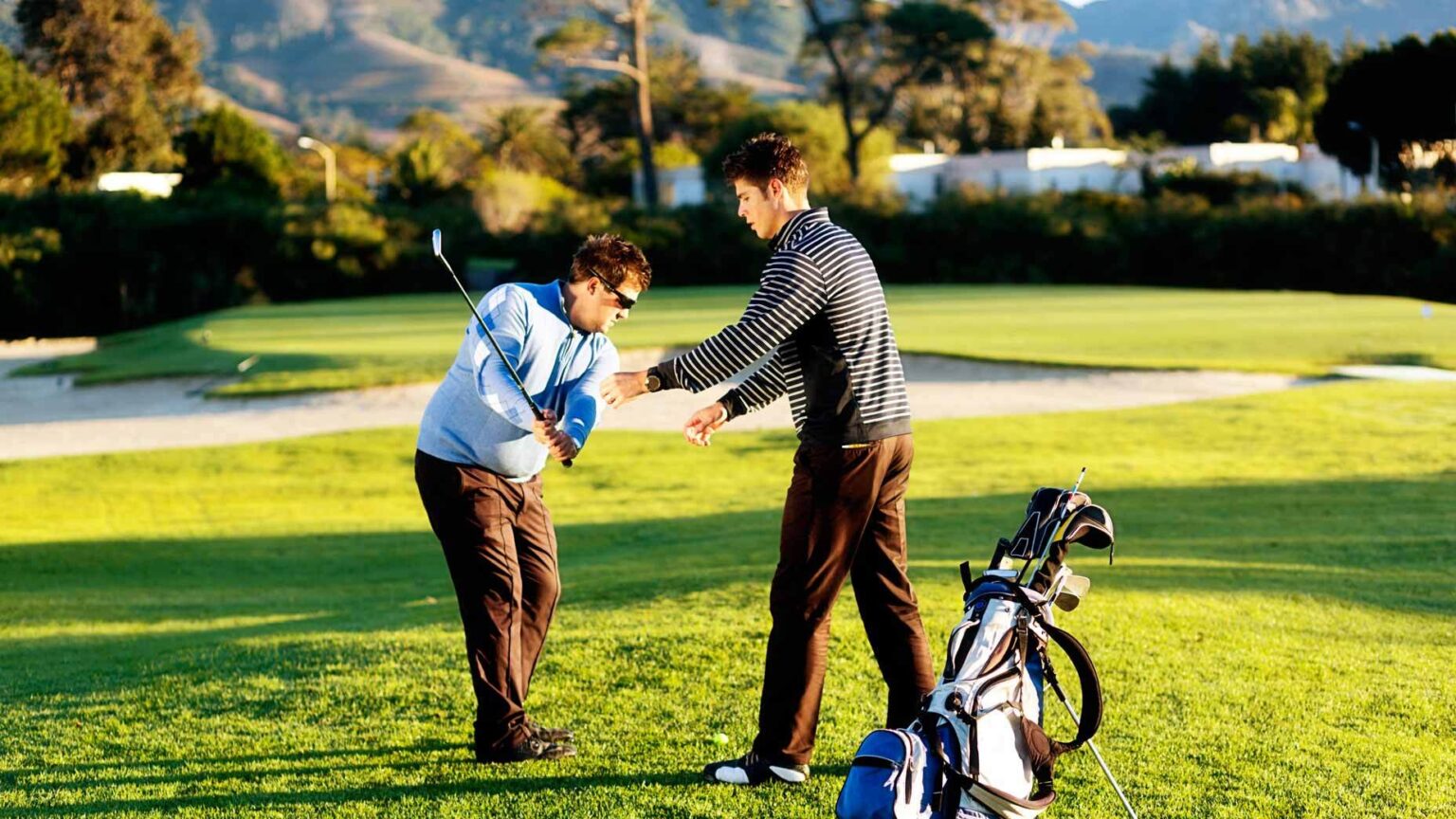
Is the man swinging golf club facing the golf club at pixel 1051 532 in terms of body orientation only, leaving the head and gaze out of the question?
yes

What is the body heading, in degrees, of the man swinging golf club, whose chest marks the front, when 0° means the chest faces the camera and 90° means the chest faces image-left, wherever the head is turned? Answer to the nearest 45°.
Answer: approximately 315°

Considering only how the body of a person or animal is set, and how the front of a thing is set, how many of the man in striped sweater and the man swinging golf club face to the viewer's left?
1

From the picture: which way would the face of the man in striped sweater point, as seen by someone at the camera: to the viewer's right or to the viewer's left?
to the viewer's left

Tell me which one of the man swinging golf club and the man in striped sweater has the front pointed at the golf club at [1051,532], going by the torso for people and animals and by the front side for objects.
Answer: the man swinging golf club

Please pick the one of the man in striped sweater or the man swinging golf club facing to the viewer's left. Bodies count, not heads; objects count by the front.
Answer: the man in striped sweater

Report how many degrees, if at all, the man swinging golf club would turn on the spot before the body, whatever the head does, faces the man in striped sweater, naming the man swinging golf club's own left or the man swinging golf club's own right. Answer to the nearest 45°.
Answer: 0° — they already face them

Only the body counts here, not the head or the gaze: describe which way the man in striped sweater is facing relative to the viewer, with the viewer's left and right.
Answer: facing to the left of the viewer

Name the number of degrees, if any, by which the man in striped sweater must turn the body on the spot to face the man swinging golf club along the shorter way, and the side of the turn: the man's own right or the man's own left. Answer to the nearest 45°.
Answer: approximately 45° to the man's own right
